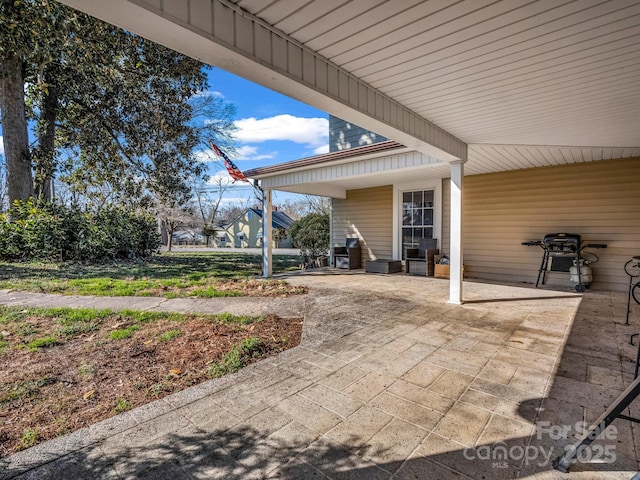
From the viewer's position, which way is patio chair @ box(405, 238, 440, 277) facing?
facing the viewer and to the left of the viewer

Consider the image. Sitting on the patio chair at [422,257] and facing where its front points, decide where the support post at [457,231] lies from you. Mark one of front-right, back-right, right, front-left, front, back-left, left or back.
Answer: front-left

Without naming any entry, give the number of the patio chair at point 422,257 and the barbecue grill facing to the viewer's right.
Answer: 0

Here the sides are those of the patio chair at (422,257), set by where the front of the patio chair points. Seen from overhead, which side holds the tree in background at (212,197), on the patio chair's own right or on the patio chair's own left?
on the patio chair's own right

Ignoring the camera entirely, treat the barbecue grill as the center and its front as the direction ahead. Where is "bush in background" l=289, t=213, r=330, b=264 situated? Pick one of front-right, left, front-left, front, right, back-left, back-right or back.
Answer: right

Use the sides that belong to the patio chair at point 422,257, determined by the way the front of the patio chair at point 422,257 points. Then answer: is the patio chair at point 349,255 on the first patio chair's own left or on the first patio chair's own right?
on the first patio chair's own right

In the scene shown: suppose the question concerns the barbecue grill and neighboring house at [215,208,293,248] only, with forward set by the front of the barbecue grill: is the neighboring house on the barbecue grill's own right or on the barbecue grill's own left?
on the barbecue grill's own right

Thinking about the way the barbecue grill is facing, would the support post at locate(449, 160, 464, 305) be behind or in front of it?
in front

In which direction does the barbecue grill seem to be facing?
toward the camera

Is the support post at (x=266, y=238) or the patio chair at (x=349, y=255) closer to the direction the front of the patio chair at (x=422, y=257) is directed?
the support post

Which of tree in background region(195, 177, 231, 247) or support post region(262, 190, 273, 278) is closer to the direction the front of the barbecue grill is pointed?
the support post

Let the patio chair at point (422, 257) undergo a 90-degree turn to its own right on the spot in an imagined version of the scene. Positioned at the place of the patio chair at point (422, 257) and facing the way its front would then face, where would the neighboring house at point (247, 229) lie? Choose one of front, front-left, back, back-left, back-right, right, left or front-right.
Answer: front
